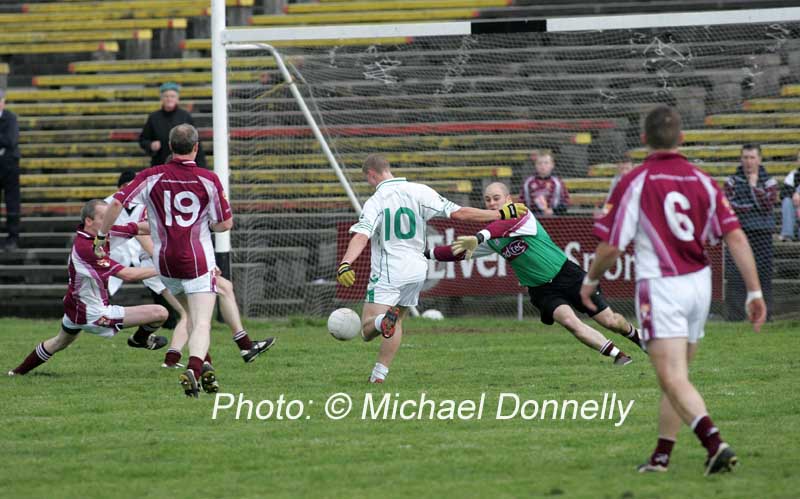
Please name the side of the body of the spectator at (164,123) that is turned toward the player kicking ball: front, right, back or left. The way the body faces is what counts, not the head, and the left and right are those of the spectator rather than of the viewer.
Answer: front

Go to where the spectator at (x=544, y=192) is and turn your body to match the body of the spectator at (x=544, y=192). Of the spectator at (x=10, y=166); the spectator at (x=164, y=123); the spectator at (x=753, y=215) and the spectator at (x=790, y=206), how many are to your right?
2

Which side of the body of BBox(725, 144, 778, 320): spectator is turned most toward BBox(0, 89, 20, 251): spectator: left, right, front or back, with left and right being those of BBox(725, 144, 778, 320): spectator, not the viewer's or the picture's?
right

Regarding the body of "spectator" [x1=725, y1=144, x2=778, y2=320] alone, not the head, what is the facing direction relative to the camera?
toward the camera

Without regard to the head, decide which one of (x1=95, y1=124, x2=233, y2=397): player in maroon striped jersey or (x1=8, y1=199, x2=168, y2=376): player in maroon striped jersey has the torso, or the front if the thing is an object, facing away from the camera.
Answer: (x1=95, y1=124, x2=233, y2=397): player in maroon striped jersey

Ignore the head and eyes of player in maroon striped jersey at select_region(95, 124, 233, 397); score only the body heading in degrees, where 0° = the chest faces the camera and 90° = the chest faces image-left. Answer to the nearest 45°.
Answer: approximately 180°

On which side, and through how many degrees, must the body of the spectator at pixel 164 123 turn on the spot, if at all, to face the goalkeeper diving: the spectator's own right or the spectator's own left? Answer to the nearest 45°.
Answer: approximately 45° to the spectator's own left

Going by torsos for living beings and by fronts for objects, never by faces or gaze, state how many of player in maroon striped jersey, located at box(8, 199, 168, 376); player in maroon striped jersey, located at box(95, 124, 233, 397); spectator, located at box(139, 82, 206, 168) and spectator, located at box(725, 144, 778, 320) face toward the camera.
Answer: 2

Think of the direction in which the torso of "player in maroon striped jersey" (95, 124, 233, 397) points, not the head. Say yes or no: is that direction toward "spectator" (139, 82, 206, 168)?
yes

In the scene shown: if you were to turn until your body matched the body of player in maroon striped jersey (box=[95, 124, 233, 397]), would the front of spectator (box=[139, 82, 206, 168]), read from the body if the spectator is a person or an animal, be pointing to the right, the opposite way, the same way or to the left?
the opposite way

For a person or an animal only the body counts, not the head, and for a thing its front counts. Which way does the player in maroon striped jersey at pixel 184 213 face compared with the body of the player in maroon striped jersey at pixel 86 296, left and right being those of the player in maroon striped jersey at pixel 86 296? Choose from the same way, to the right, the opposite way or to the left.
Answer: to the left

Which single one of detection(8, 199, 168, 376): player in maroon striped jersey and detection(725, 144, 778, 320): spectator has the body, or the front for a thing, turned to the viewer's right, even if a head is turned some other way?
the player in maroon striped jersey

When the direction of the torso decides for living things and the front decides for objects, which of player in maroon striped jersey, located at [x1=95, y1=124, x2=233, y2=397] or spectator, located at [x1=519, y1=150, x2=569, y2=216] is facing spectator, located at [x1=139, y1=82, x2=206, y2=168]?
the player in maroon striped jersey

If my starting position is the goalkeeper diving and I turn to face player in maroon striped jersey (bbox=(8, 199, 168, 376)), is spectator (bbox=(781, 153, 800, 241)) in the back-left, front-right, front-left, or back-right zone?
back-right

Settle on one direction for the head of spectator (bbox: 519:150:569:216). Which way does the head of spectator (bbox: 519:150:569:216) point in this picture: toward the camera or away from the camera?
toward the camera

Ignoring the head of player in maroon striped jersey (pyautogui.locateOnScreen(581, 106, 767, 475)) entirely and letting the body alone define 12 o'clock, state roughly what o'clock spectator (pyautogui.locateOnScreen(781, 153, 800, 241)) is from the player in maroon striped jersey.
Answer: The spectator is roughly at 2 o'clock from the player in maroon striped jersey.

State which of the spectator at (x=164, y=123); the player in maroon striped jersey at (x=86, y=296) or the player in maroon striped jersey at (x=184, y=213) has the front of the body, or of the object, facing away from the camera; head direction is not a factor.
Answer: the player in maroon striped jersey at (x=184, y=213)

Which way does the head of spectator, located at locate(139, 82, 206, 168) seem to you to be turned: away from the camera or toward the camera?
toward the camera

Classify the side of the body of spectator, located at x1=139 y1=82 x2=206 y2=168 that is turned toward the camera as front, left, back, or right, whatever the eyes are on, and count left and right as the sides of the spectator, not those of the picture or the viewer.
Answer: front
